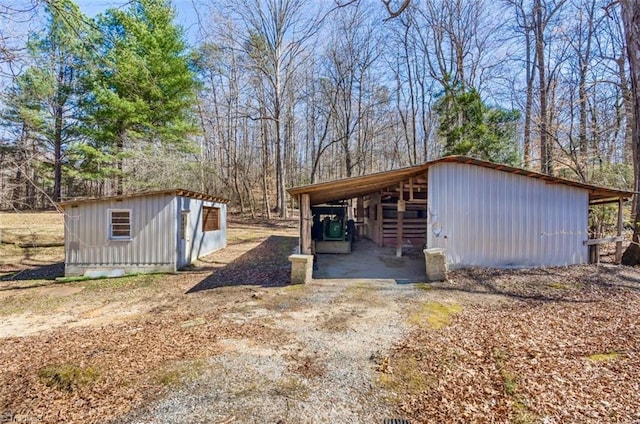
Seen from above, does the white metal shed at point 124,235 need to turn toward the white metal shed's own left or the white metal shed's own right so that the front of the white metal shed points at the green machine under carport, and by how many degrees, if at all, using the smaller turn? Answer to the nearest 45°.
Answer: approximately 45° to the white metal shed's own left

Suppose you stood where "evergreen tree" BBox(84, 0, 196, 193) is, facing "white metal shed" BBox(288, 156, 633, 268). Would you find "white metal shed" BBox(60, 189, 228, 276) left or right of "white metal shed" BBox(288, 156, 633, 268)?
right

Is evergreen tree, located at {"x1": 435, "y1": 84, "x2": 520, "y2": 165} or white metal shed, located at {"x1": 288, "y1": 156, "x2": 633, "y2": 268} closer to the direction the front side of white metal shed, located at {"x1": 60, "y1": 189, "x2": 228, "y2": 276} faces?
the white metal shed

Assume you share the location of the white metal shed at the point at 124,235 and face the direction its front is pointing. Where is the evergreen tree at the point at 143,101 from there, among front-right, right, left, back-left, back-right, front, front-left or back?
back-left

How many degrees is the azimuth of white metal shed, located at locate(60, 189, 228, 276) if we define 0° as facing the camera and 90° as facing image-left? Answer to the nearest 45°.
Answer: approximately 315°

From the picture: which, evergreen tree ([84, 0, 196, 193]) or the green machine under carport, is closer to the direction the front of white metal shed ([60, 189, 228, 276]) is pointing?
the green machine under carport

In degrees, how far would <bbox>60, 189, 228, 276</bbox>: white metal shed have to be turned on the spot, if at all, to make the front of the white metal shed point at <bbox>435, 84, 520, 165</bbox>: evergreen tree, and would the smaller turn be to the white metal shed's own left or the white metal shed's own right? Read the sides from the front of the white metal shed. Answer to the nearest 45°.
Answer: approximately 45° to the white metal shed's own left

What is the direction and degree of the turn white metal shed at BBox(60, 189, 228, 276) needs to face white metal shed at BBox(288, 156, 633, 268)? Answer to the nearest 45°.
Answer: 0° — it already faces it
